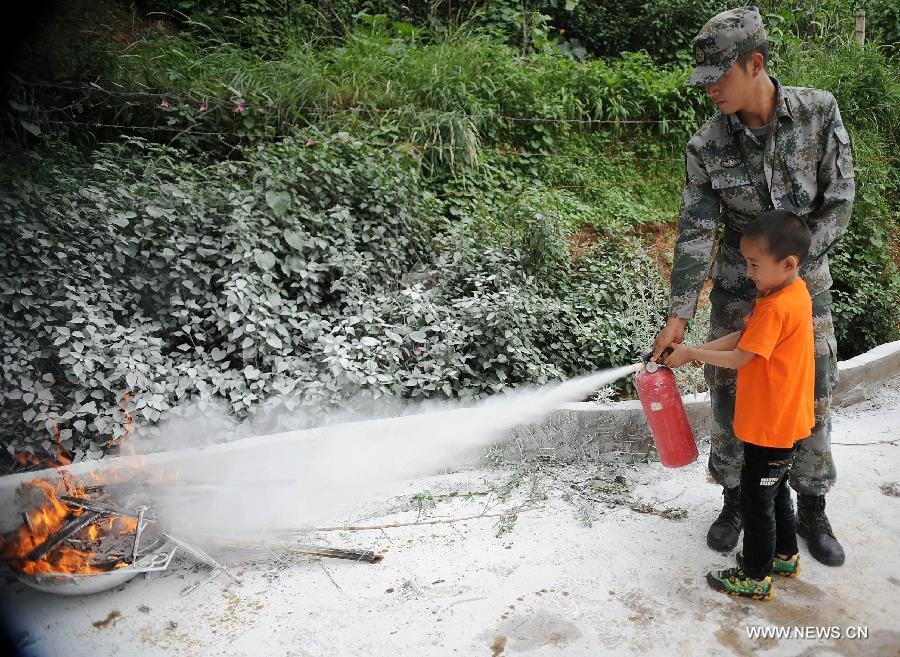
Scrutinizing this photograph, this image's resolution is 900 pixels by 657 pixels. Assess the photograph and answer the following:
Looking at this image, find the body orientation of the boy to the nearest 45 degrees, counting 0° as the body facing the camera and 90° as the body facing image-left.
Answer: approximately 90°

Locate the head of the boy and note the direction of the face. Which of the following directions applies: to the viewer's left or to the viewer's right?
to the viewer's left

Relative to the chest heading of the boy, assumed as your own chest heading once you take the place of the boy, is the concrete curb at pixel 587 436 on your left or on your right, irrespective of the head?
on your right
